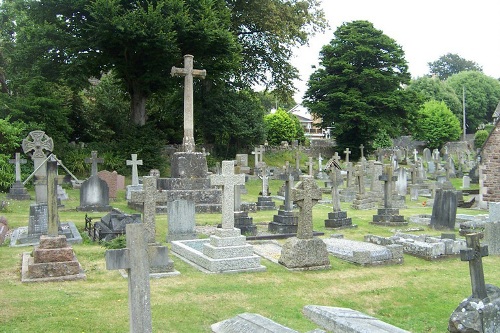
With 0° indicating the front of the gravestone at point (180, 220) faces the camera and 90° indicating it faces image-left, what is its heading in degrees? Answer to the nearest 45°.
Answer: approximately 0°

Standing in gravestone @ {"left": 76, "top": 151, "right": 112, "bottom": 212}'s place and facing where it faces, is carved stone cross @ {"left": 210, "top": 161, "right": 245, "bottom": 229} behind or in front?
in front

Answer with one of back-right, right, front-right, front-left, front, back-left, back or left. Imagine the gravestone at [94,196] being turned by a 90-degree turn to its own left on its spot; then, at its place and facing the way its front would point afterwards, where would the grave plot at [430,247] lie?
front-right

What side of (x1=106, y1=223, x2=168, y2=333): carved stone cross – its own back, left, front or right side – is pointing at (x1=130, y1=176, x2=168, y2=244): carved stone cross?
back
